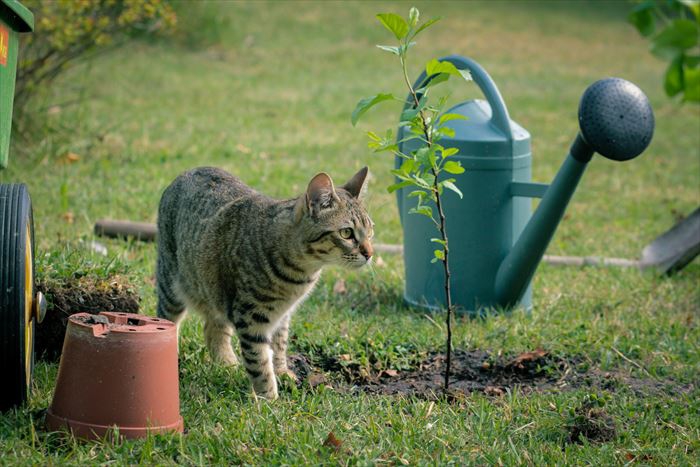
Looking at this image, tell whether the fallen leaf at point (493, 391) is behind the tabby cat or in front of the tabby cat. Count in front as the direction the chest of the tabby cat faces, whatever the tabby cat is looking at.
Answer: in front

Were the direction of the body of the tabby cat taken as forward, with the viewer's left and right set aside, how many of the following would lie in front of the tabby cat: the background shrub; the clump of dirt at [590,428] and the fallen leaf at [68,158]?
1

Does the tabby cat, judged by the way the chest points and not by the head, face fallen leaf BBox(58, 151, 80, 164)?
no

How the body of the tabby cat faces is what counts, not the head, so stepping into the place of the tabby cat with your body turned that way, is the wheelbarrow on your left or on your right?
on your right

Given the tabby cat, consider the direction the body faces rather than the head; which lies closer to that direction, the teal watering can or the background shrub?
the teal watering can

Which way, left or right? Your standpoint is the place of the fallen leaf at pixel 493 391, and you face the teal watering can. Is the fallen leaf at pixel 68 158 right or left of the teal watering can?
left

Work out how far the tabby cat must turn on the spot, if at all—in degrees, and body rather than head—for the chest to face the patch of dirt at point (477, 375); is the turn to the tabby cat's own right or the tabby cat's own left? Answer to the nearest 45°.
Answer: approximately 45° to the tabby cat's own left

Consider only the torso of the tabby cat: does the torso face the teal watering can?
no

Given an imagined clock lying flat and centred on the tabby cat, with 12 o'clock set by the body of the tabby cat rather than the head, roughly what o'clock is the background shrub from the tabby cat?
The background shrub is roughly at 7 o'clock from the tabby cat.

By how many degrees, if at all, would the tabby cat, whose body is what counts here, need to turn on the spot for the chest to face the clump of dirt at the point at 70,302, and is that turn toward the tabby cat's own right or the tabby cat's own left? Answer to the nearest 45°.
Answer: approximately 135° to the tabby cat's own right

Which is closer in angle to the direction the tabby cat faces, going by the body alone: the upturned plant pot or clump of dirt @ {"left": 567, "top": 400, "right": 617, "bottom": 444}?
the clump of dirt

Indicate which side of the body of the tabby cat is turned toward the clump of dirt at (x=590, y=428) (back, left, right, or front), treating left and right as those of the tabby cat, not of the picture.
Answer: front
